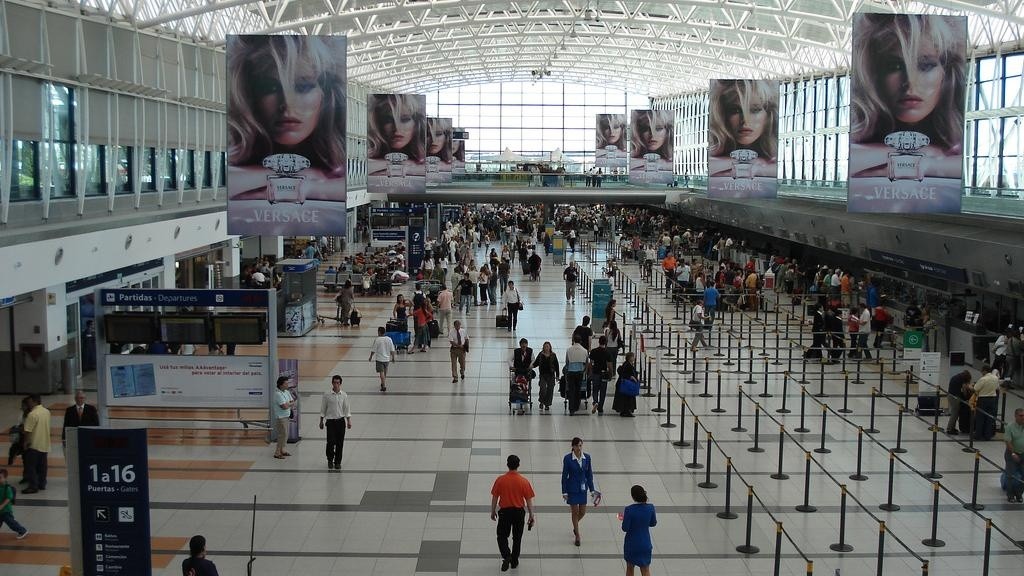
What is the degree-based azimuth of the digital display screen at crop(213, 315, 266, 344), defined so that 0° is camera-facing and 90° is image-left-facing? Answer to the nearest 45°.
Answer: approximately 0°

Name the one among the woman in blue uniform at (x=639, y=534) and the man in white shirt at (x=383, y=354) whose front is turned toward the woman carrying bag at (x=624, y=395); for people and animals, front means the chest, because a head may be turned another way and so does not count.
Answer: the woman in blue uniform

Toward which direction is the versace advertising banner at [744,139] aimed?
toward the camera

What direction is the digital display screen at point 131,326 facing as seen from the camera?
toward the camera

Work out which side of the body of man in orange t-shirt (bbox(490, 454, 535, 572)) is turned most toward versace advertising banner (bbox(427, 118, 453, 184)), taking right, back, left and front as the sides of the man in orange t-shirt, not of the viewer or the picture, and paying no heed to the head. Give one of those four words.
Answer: front

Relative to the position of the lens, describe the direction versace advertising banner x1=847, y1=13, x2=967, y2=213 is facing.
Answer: facing the viewer

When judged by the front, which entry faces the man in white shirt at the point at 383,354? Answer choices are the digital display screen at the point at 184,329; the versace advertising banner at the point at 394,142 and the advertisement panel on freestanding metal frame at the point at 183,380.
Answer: the versace advertising banner

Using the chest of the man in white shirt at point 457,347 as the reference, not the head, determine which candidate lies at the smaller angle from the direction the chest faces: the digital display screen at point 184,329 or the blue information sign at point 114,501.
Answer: the blue information sign

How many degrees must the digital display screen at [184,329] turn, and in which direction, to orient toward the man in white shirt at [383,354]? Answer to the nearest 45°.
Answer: approximately 135° to its left

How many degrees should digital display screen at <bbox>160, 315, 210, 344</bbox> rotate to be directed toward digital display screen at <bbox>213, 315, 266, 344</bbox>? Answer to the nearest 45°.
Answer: approximately 90° to its left

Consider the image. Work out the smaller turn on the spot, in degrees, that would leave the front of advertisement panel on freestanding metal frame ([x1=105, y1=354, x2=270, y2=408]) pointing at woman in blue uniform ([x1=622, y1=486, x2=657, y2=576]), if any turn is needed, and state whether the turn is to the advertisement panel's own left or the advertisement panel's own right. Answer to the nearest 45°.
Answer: approximately 45° to the advertisement panel's own left

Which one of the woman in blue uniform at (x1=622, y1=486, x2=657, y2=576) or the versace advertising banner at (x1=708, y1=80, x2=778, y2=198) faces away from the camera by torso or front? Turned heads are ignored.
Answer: the woman in blue uniform

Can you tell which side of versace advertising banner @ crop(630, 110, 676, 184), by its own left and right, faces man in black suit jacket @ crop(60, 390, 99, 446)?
front

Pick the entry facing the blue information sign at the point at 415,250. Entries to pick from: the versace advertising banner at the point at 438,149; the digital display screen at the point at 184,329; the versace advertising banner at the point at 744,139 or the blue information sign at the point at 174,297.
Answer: the versace advertising banner at the point at 438,149

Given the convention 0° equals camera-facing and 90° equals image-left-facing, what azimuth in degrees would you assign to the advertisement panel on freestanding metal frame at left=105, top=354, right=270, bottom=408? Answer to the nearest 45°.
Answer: approximately 0°

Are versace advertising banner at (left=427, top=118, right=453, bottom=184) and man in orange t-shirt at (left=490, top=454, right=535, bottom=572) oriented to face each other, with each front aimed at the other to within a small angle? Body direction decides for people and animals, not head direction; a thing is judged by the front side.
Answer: yes

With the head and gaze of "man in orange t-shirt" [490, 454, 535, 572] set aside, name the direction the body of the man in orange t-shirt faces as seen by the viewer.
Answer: away from the camera

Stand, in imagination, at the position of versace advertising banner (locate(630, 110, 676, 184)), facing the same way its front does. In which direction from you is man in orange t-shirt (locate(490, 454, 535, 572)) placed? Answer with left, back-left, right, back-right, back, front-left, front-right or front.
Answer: front

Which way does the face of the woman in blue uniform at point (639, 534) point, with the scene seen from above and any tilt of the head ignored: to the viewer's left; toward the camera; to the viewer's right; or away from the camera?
away from the camera

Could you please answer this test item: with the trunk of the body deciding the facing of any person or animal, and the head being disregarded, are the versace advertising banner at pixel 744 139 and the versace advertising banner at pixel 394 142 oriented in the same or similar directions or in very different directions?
same or similar directions

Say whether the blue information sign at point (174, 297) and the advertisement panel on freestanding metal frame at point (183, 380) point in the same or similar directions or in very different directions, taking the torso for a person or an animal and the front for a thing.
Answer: same or similar directions

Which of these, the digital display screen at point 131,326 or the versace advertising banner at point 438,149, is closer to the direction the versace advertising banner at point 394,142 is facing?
the digital display screen
